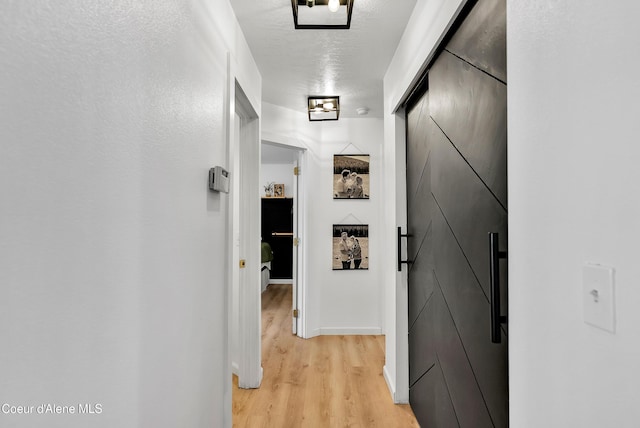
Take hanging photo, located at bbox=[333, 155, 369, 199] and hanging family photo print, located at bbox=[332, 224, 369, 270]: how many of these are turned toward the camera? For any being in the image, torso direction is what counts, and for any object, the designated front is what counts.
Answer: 2

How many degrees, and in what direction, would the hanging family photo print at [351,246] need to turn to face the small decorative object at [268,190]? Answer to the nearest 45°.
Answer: approximately 135° to its right

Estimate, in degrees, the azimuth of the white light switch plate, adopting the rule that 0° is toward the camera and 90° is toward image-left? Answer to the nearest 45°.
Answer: approximately 45°

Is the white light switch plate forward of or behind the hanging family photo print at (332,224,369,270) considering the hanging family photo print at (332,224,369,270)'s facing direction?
forward

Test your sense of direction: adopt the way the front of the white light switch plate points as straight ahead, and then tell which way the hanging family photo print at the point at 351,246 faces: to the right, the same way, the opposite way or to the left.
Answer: to the left

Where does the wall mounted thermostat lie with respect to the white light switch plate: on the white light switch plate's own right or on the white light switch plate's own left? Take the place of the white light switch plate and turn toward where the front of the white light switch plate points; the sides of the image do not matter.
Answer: on the white light switch plate's own right

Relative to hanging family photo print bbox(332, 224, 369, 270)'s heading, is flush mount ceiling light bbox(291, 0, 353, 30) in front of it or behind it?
in front

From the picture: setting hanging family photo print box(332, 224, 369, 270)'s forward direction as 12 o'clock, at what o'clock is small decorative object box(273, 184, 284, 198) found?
The small decorative object is roughly at 5 o'clock from the hanging family photo print.

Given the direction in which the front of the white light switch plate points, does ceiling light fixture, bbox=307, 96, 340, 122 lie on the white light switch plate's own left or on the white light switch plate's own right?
on the white light switch plate's own right

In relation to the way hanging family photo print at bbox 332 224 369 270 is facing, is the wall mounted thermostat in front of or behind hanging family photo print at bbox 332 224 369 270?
in front

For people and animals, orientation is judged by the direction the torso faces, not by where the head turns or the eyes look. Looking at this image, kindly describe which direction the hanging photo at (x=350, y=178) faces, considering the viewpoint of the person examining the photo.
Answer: facing the viewer

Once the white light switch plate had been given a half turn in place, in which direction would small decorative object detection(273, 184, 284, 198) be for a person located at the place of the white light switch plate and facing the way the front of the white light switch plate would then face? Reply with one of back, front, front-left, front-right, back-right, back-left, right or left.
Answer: left

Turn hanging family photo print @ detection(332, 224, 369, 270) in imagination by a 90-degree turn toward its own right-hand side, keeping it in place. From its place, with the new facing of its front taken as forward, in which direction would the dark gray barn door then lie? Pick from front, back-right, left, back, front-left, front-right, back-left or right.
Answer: left

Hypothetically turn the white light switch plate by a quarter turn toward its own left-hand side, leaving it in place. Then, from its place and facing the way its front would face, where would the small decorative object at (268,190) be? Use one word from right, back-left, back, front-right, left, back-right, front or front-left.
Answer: back

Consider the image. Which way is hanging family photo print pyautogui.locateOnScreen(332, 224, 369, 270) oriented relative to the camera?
toward the camera

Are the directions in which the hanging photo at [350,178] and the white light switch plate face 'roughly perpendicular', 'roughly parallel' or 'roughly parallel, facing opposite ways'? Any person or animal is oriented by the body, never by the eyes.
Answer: roughly perpendicular

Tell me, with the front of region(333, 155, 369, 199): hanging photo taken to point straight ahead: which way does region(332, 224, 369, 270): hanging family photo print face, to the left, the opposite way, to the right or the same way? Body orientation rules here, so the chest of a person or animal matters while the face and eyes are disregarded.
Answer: the same way

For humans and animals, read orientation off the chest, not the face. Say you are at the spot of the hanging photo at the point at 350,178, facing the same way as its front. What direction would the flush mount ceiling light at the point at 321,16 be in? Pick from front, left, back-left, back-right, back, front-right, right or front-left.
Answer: front
